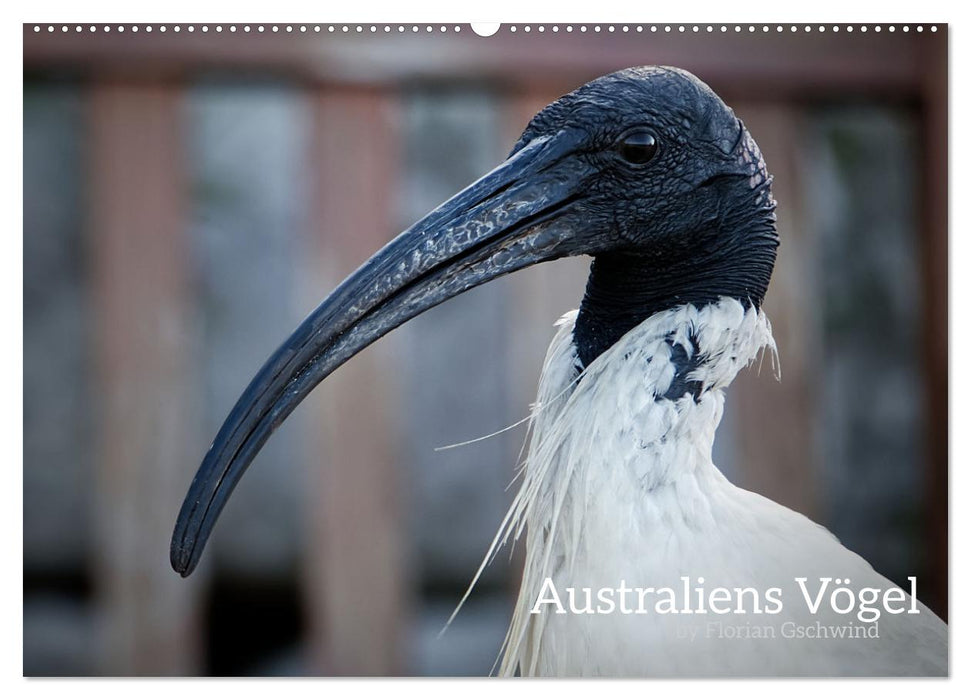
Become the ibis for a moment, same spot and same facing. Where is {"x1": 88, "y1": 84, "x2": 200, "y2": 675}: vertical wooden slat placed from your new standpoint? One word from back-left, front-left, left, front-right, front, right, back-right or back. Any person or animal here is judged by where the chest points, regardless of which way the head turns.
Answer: front-right

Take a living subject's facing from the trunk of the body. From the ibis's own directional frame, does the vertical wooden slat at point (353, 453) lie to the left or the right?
on its right

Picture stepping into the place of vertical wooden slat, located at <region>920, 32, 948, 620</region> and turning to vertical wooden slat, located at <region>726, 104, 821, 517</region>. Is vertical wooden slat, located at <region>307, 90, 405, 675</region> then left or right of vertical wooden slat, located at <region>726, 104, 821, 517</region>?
left

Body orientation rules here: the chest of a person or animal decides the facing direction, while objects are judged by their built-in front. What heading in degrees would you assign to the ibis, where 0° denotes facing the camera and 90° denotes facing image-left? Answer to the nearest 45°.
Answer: approximately 90°

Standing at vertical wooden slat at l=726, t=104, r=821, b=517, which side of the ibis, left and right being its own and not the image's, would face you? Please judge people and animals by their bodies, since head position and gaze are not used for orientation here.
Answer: right

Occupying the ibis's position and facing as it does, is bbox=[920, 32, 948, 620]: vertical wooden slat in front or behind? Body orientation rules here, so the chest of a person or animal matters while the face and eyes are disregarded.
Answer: behind
